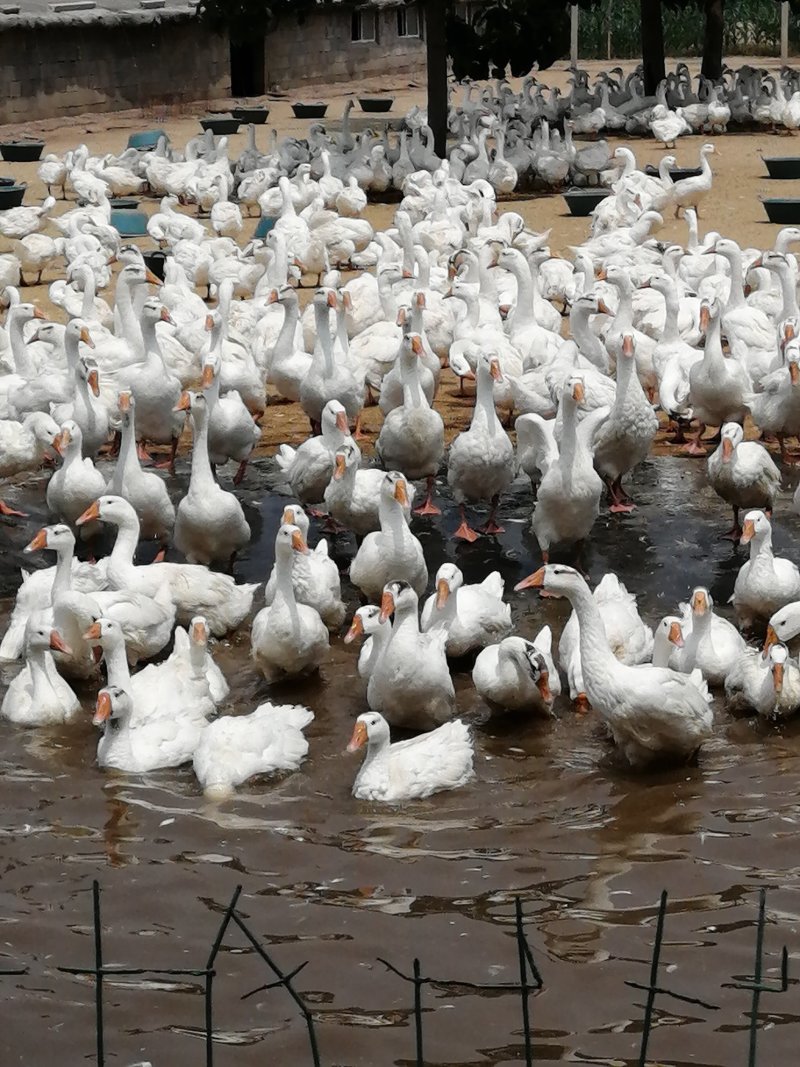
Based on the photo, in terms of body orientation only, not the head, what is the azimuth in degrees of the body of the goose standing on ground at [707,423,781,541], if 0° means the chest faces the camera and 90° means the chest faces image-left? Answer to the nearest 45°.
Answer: approximately 45°

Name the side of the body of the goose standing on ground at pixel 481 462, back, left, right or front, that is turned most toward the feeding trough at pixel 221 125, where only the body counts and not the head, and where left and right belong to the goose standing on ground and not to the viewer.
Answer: back

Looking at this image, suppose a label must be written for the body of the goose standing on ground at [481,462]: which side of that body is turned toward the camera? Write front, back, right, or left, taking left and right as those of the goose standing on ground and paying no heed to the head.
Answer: front

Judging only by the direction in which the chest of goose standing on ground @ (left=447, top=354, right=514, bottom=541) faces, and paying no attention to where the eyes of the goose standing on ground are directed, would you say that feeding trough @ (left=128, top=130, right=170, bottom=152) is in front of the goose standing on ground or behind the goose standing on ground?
behind

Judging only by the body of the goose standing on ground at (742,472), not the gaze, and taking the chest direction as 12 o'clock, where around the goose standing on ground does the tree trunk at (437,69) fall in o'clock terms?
The tree trunk is roughly at 4 o'clock from the goose standing on ground.
